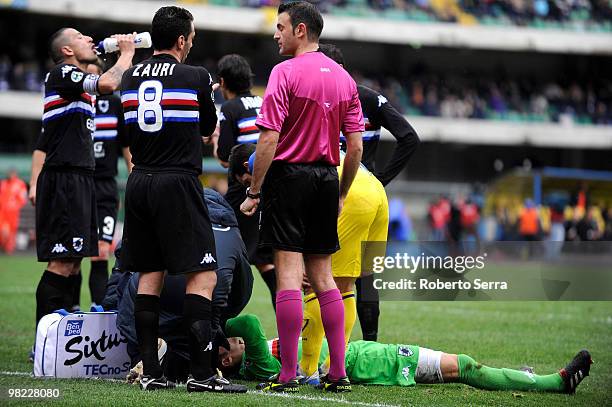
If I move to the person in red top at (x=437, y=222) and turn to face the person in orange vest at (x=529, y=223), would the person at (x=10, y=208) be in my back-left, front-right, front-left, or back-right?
back-right

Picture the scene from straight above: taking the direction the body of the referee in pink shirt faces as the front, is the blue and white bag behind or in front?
in front

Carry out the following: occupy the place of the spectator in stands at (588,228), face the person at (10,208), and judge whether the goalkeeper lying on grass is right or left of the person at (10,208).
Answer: left
